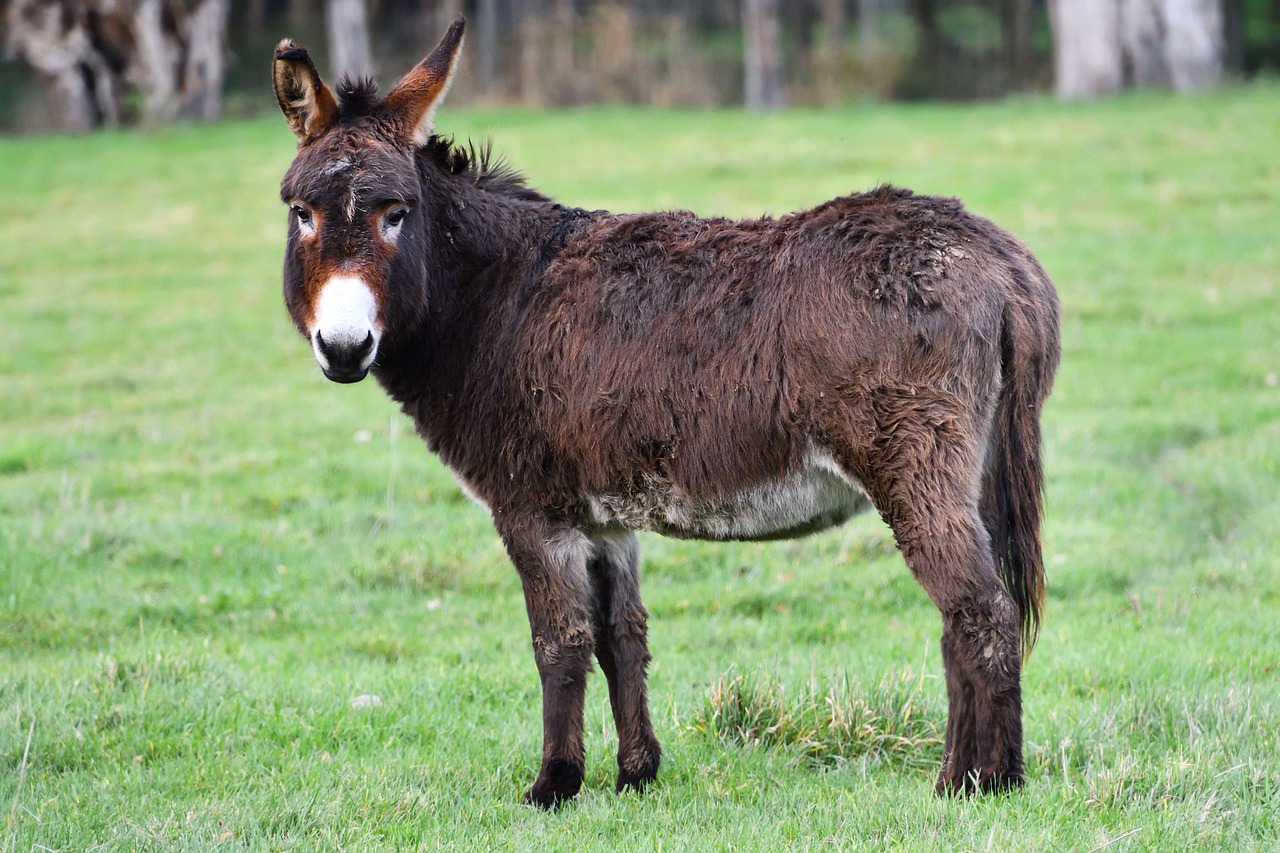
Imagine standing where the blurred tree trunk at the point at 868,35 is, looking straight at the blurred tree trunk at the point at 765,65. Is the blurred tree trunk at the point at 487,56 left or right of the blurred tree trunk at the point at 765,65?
right

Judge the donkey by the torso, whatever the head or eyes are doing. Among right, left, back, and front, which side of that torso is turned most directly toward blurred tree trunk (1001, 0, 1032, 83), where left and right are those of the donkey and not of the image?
right

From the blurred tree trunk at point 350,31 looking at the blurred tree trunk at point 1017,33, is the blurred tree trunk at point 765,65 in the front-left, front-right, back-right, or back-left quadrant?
front-right

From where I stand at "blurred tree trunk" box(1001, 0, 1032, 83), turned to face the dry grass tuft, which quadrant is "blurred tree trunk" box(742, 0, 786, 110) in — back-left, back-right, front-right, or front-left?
front-right

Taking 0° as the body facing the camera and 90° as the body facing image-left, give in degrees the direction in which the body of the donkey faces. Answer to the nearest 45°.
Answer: approximately 90°

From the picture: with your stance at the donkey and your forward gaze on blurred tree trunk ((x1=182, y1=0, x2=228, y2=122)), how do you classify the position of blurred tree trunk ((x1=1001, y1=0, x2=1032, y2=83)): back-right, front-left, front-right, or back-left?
front-right

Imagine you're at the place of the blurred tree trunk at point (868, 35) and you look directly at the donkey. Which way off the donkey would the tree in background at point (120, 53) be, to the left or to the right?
right

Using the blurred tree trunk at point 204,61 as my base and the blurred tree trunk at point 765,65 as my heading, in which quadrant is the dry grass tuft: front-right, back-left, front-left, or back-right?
front-right

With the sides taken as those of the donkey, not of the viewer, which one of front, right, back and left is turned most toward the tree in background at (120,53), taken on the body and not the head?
right
